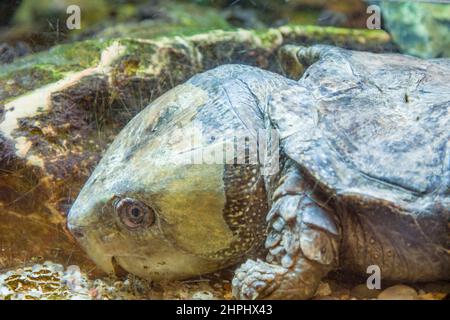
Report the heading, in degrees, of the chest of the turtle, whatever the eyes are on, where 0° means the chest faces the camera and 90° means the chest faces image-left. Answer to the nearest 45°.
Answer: approximately 90°

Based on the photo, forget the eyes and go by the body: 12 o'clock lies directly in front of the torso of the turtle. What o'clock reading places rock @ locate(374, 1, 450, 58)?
The rock is roughly at 4 o'clock from the turtle.
